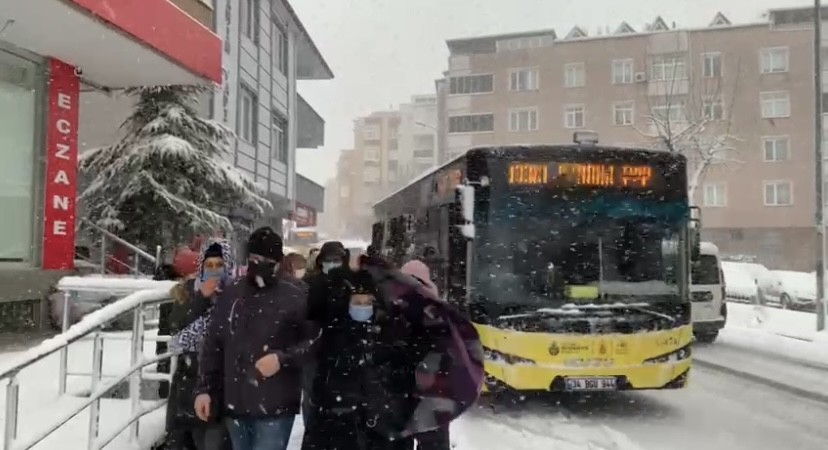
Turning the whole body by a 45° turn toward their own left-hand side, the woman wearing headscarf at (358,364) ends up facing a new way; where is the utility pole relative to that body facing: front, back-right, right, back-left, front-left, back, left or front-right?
left

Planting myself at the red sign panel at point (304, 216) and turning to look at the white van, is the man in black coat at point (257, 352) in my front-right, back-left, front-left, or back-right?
front-right

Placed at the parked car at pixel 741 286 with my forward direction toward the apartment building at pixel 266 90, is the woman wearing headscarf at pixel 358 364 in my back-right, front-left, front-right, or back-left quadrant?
front-left

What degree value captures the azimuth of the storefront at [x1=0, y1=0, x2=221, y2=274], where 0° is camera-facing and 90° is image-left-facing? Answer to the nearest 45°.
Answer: approximately 315°

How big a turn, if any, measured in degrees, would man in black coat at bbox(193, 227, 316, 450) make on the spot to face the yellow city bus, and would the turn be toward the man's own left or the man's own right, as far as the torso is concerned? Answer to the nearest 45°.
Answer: approximately 135° to the man's own left

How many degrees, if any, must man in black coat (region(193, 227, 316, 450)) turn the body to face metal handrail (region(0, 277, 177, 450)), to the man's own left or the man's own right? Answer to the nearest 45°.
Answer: approximately 135° to the man's own right

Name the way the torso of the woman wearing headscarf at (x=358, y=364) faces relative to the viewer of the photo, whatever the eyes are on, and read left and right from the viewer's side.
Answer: facing the viewer

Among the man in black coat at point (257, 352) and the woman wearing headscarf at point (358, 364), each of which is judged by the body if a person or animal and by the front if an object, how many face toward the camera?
2

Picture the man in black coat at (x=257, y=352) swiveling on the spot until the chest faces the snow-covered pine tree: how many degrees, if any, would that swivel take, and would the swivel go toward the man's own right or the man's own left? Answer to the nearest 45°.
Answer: approximately 180°

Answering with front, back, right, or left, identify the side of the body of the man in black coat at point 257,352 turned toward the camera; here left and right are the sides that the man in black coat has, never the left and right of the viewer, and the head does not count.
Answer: front

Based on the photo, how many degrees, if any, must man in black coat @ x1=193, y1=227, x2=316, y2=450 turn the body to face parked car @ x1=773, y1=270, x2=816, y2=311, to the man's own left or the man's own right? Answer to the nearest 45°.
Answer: approximately 135° to the man's own left
